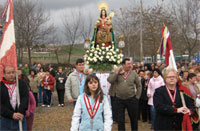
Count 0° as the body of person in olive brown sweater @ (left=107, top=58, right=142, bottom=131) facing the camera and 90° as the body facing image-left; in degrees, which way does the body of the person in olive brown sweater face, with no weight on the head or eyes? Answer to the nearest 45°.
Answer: approximately 0°

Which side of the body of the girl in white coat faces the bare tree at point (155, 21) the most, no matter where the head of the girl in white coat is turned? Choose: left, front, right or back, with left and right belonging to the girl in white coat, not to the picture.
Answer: back

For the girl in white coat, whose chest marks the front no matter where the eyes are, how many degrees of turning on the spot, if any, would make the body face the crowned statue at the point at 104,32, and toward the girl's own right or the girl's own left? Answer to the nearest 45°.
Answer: approximately 180°

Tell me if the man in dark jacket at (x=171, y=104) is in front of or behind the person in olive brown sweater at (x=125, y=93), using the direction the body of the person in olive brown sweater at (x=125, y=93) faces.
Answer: in front

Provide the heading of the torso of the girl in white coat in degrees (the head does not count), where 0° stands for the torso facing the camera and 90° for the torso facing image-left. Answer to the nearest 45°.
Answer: approximately 0°
